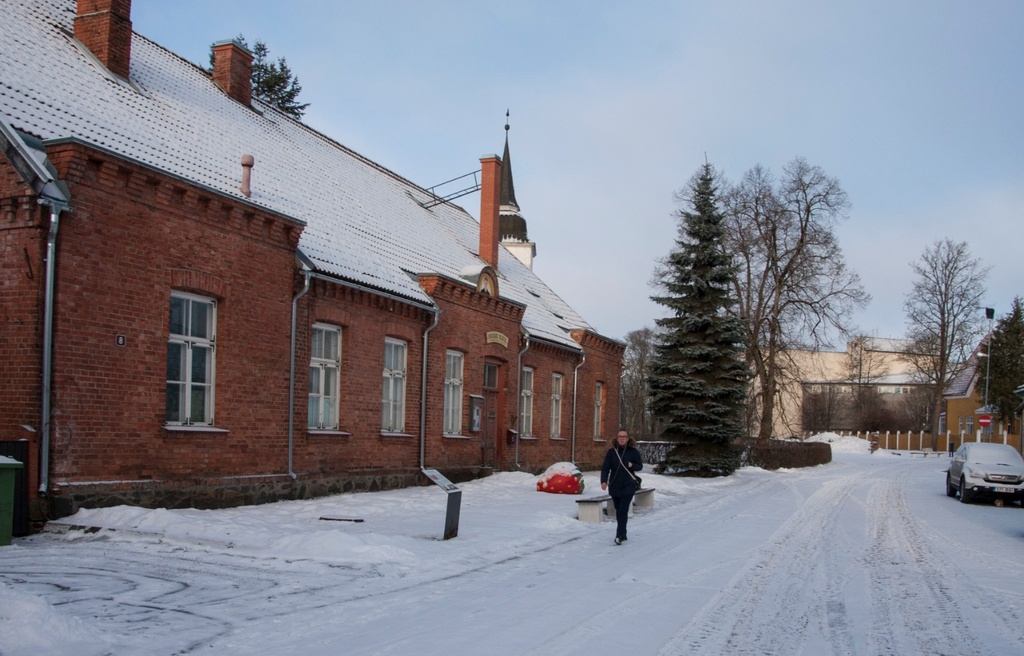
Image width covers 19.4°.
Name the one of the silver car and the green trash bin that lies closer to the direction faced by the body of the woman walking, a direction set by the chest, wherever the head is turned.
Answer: the green trash bin

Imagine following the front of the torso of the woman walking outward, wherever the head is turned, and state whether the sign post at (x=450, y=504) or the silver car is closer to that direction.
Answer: the sign post

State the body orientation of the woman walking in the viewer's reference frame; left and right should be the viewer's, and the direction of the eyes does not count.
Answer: facing the viewer

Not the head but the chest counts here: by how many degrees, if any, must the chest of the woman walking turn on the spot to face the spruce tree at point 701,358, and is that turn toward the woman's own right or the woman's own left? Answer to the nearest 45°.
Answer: approximately 180°

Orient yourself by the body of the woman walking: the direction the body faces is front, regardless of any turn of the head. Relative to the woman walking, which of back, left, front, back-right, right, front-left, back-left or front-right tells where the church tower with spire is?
back

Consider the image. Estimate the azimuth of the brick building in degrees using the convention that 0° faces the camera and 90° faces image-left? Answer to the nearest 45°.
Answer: approximately 315°

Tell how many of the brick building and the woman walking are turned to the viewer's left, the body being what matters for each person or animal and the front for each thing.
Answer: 0

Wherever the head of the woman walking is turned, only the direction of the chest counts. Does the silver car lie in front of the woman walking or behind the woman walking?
behind

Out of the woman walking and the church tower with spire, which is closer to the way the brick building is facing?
the woman walking

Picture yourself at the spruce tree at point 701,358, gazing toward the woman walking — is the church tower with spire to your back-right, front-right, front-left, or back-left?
back-right

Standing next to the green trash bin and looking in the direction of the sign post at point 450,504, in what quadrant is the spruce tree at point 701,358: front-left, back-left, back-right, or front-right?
front-left

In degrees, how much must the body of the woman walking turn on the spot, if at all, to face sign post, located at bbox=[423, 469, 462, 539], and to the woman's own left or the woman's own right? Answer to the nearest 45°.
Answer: approximately 45° to the woman's own right
